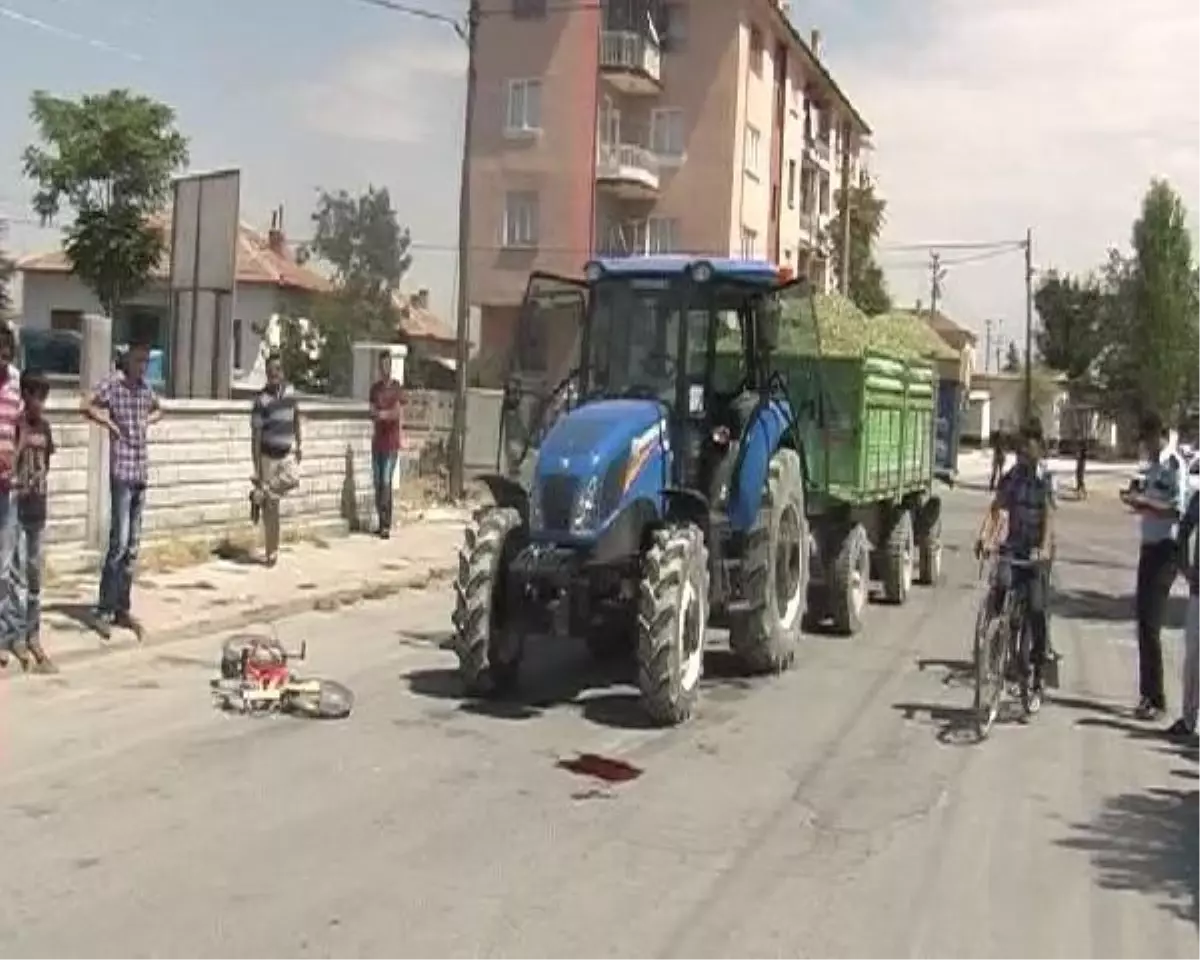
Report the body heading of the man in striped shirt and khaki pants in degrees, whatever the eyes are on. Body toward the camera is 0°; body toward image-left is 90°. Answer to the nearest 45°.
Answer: approximately 0°

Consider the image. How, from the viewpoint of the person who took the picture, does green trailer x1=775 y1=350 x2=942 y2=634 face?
facing the viewer and to the left of the viewer

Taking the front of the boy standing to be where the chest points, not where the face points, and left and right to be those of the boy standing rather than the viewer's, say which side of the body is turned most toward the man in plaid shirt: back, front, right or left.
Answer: left

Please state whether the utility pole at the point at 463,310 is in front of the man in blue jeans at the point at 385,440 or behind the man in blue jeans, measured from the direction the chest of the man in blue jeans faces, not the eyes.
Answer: behind

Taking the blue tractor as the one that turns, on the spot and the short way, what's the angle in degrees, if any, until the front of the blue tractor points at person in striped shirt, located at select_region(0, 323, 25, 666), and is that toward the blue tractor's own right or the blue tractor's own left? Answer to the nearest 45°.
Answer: approximately 45° to the blue tractor's own right

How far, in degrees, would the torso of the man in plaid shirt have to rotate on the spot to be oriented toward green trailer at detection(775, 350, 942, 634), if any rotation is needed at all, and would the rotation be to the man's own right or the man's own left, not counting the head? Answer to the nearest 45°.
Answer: approximately 45° to the man's own left
